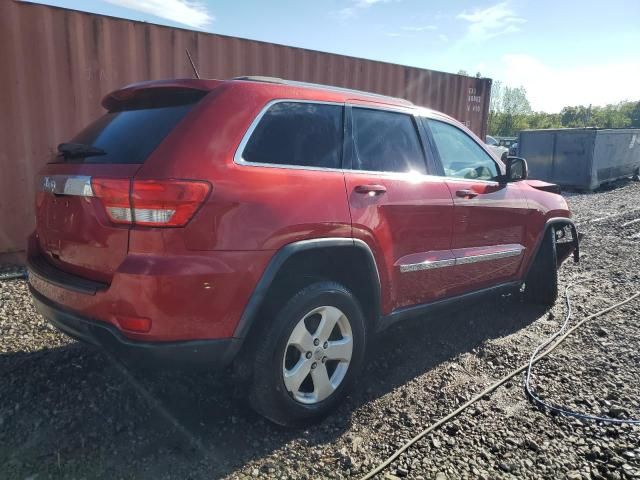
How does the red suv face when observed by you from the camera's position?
facing away from the viewer and to the right of the viewer

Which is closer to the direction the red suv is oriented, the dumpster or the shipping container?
the dumpster

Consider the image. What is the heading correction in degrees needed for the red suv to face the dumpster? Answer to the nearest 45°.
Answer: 0° — it already faces it

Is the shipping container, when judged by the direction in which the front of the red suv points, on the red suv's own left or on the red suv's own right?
on the red suv's own left

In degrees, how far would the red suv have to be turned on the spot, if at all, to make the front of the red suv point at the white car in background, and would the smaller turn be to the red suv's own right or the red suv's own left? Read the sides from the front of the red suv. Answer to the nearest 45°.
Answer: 0° — it already faces it

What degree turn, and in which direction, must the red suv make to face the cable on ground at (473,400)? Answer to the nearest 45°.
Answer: approximately 45° to its right
